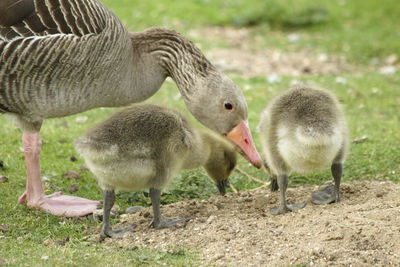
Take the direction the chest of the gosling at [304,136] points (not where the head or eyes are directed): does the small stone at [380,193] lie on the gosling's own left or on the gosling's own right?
on the gosling's own right

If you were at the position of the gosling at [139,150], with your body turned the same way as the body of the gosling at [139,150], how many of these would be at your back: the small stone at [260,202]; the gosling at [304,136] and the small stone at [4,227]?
1

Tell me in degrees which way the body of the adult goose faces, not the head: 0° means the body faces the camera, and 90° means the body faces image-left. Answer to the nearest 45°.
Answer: approximately 270°

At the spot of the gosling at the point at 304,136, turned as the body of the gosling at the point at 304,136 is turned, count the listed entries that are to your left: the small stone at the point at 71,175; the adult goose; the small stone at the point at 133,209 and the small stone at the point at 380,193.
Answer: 3

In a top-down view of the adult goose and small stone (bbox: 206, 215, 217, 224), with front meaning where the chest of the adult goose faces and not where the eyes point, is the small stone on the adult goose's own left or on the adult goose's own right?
on the adult goose's own right

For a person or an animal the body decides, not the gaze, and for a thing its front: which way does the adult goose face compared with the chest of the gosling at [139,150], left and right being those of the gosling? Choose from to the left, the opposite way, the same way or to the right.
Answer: the same way

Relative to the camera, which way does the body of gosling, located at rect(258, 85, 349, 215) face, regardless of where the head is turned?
away from the camera

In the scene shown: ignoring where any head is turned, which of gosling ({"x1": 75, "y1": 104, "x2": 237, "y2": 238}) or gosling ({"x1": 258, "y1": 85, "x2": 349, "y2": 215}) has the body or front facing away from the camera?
gosling ({"x1": 258, "y1": 85, "x2": 349, "y2": 215})

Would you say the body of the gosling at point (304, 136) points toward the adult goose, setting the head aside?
no

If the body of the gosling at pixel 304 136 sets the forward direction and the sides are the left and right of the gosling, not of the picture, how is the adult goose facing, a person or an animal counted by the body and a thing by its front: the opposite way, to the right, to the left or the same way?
to the right

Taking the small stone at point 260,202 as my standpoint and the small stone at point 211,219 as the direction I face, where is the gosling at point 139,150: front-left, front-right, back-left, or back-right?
front-right

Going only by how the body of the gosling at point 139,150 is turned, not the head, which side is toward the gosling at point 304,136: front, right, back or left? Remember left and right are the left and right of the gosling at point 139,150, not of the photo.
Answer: front

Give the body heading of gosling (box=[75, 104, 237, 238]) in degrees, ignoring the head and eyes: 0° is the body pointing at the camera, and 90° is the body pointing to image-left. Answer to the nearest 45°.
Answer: approximately 270°

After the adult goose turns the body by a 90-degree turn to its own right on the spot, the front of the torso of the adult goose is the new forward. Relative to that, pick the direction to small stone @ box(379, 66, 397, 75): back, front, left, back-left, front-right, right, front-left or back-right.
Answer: back-left

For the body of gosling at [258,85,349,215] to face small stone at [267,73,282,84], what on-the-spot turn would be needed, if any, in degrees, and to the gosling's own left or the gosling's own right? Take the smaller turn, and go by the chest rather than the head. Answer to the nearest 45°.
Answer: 0° — it already faces it

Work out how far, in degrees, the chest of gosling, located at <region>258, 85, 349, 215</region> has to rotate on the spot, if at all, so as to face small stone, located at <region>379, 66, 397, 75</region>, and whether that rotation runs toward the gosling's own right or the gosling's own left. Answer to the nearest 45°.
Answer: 0° — it already faces it
